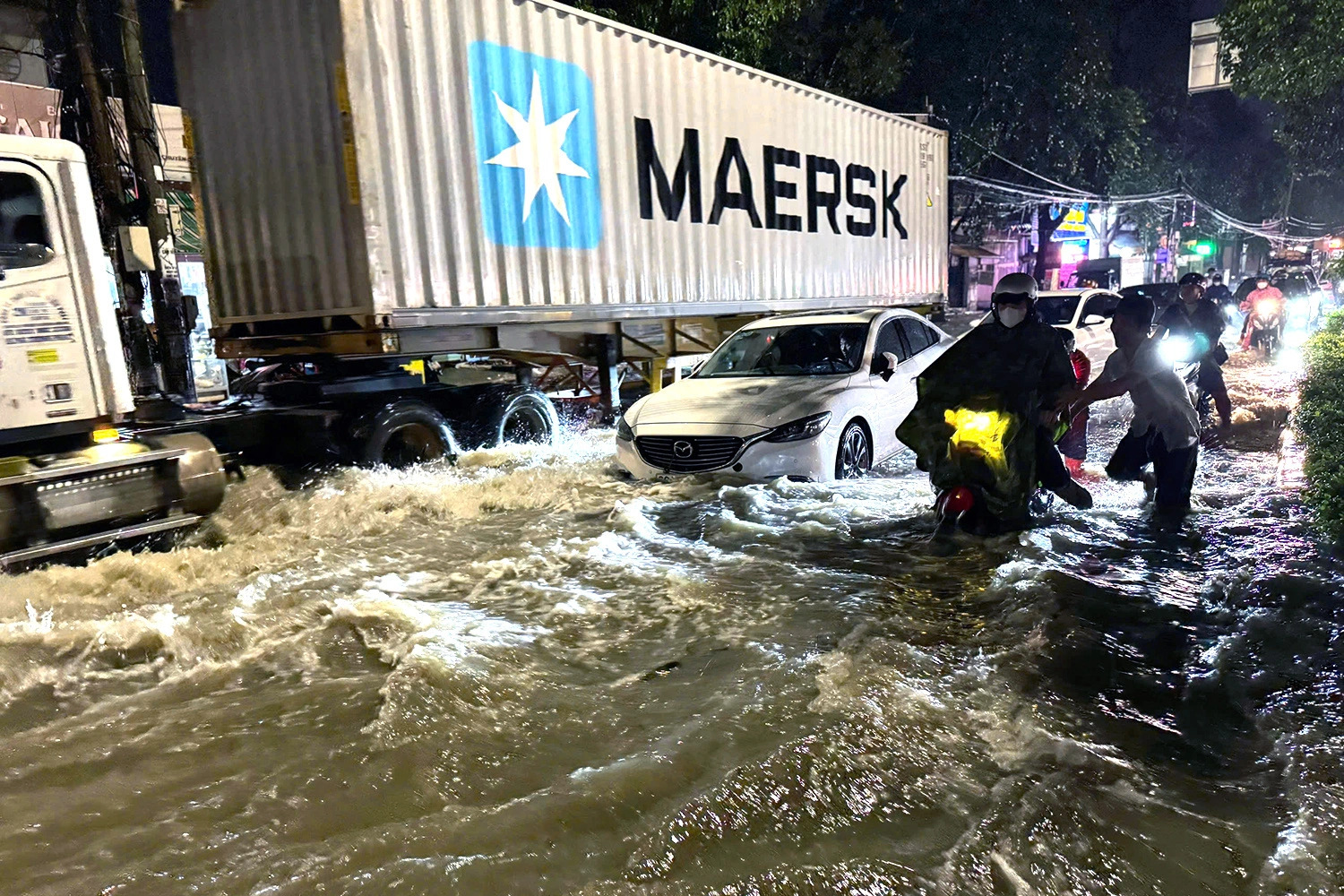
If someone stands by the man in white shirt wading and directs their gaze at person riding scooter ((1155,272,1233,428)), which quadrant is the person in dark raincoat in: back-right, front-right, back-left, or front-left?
back-left

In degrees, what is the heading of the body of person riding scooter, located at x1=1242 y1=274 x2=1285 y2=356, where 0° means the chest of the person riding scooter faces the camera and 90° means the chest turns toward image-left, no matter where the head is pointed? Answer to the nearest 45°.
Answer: approximately 0°

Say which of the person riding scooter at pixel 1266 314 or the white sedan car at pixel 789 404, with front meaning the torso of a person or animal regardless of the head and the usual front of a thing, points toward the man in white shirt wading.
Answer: the person riding scooter

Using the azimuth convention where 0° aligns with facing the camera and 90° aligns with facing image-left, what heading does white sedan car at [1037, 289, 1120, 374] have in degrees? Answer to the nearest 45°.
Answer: approximately 45°

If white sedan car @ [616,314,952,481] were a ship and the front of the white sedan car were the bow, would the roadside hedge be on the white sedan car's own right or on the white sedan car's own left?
on the white sedan car's own left

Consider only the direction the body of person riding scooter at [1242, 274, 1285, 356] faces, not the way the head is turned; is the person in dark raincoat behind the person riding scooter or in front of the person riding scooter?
in front

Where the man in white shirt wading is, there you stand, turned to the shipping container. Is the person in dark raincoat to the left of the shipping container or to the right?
left

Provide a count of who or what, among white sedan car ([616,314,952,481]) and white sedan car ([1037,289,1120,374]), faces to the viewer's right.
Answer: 0

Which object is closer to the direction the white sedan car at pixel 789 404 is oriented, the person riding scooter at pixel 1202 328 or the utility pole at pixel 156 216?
the utility pole

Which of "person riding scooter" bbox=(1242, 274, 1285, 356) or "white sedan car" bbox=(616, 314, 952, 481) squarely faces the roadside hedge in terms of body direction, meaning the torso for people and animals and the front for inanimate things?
the person riding scooter

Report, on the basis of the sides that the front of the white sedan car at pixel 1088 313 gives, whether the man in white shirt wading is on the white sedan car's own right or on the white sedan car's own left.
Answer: on the white sedan car's own left

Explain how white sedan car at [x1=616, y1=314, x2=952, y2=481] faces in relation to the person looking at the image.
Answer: facing the viewer and to the left of the viewer

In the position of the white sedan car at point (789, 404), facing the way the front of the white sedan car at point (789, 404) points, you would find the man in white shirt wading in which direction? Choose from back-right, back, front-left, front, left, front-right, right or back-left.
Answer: left

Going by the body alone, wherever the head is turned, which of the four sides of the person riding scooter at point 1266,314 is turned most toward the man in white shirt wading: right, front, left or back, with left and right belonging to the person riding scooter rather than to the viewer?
front

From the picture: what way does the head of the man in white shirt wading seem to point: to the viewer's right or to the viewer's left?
to the viewer's left

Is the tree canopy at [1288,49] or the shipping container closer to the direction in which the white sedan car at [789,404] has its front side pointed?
the shipping container
